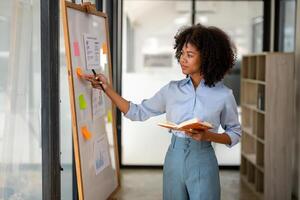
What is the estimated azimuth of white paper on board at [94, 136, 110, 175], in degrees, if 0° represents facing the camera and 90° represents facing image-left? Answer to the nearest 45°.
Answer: approximately 315°

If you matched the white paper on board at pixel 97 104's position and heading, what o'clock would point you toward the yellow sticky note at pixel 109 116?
The yellow sticky note is roughly at 8 o'clock from the white paper on board.

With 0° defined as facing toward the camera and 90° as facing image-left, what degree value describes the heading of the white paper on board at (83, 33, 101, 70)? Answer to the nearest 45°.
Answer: approximately 315°

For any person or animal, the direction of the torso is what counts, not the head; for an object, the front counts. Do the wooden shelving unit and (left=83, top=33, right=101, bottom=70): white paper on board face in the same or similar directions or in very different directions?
very different directions

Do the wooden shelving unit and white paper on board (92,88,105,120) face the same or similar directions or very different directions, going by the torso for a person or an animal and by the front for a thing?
very different directions
